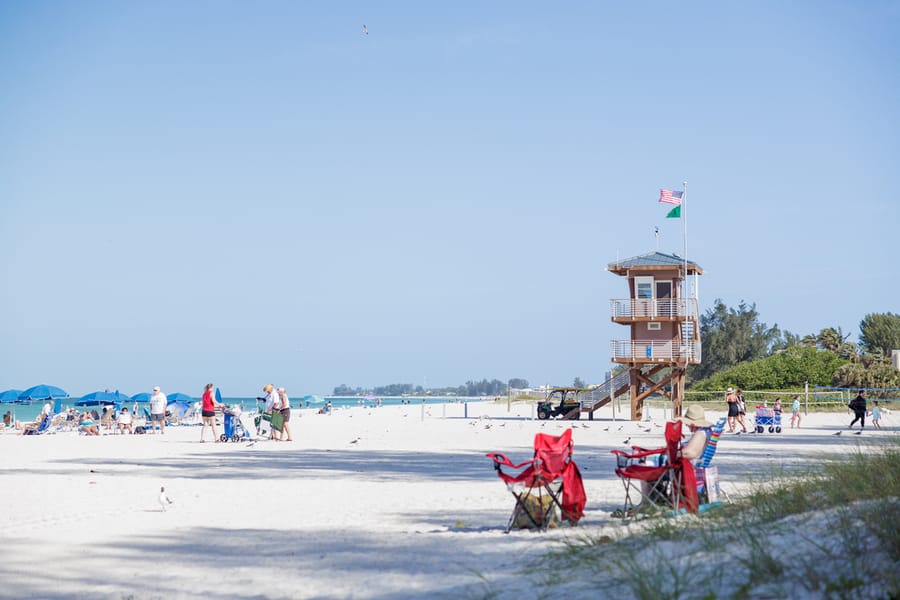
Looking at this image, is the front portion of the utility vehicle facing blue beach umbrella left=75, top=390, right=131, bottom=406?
yes

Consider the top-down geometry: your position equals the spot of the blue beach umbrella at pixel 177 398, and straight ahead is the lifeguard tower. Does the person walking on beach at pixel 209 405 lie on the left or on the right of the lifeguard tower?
right

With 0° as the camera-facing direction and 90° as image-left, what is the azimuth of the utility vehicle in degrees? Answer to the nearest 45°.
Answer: approximately 90°

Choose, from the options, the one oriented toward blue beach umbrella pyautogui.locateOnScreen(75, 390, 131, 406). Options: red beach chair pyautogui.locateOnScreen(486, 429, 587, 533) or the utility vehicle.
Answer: the utility vehicle
